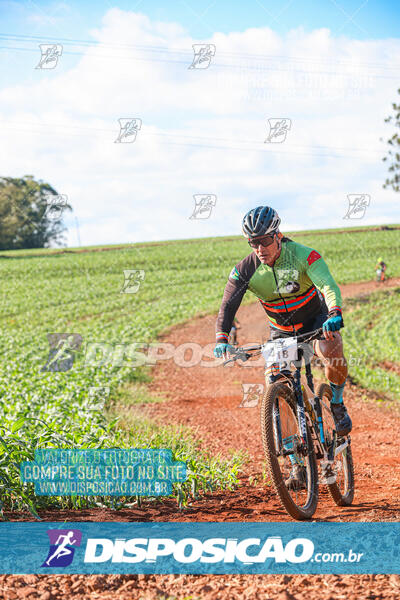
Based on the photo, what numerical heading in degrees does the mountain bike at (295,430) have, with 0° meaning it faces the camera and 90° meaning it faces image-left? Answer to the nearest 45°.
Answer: approximately 45°

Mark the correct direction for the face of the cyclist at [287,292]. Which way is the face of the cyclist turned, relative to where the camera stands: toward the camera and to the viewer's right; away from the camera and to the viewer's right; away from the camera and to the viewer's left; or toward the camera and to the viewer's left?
toward the camera and to the viewer's left
